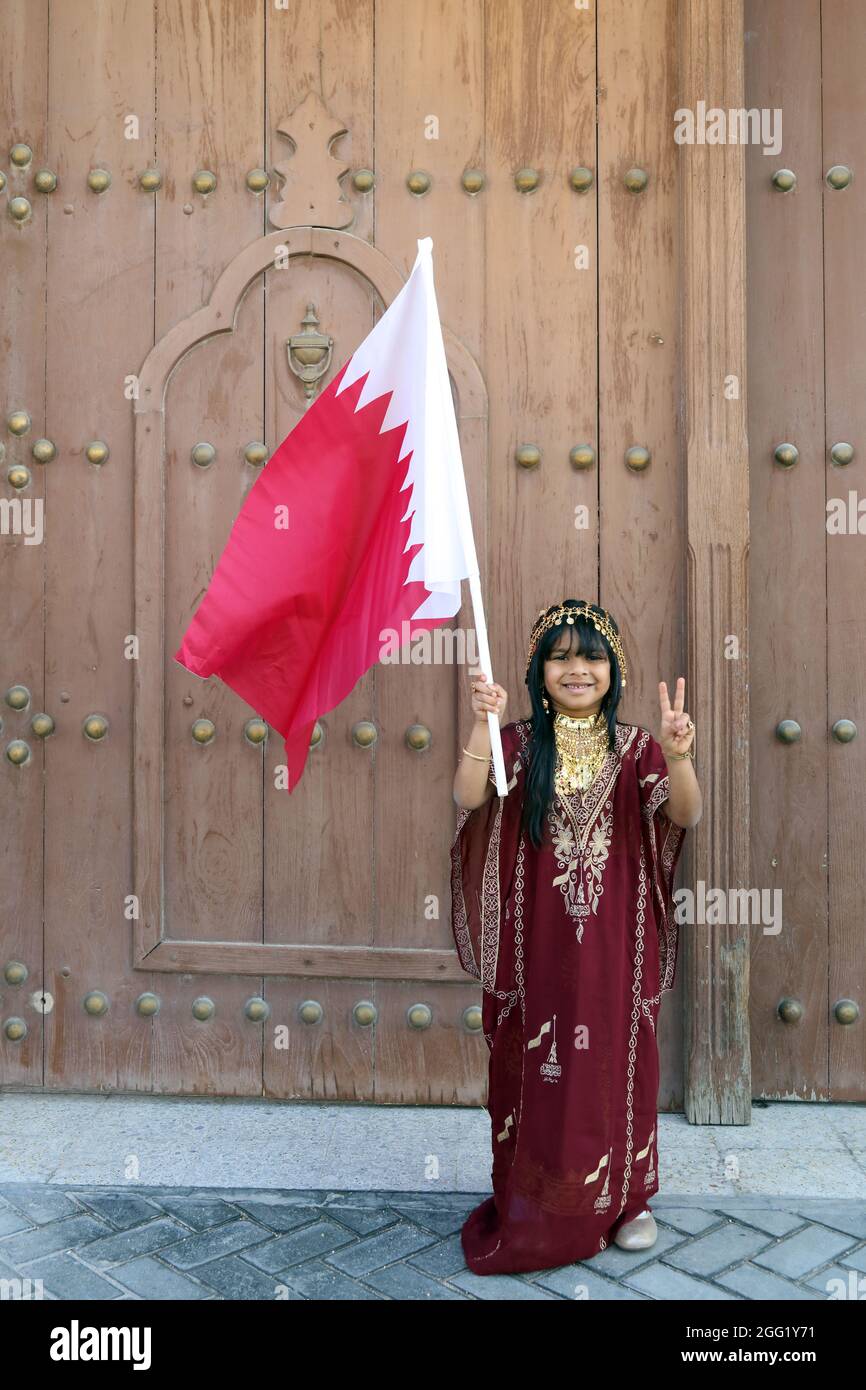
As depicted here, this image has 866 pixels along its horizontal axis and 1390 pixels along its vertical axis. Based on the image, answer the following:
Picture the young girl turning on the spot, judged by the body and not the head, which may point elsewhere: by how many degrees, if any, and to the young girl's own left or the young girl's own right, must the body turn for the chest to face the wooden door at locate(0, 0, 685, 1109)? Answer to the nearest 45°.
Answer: approximately 135° to the young girl's own right

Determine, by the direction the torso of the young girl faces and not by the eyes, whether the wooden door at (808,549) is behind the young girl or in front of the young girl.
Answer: behind

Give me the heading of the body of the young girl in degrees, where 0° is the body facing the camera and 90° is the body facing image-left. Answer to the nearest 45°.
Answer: approximately 0°
